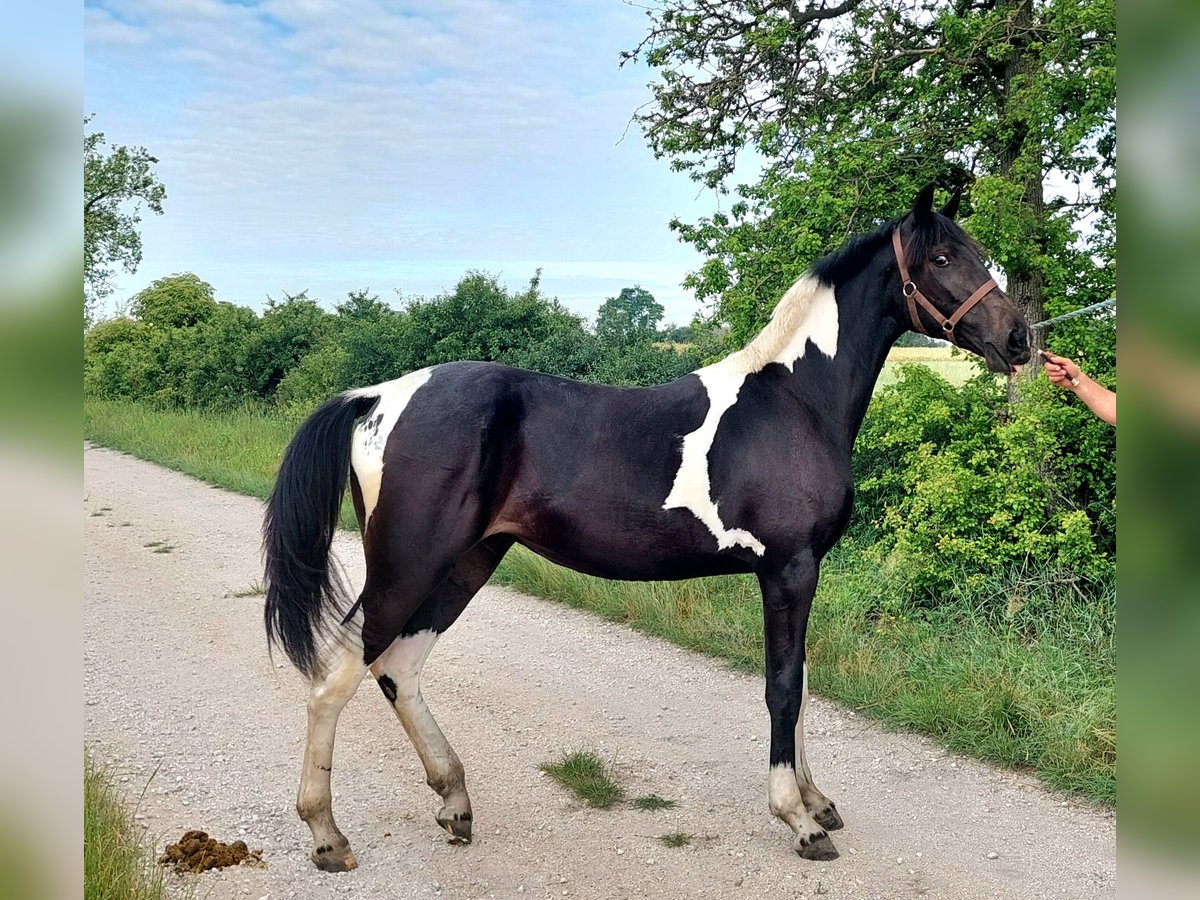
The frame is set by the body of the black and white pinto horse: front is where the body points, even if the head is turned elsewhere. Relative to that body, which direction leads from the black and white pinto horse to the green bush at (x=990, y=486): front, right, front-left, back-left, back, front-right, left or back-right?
front-left

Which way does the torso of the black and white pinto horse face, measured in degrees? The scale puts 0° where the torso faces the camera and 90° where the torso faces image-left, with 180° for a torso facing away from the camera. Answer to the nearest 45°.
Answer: approximately 270°

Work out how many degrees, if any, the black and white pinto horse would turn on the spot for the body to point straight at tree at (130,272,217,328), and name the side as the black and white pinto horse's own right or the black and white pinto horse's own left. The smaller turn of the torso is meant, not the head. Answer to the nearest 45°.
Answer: approximately 135° to the black and white pinto horse's own left

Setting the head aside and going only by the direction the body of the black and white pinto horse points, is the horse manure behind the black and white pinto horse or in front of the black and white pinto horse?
behind

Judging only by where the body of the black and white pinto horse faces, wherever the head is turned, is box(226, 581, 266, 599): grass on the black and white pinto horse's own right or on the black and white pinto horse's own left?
on the black and white pinto horse's own left

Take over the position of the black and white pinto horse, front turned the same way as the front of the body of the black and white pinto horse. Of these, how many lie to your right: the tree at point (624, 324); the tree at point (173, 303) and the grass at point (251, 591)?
0

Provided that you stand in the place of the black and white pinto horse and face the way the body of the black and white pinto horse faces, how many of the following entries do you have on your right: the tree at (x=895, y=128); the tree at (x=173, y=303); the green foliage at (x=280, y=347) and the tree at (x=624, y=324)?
0

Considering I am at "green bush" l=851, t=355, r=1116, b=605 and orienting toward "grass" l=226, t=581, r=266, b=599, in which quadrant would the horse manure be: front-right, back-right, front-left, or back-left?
front-left

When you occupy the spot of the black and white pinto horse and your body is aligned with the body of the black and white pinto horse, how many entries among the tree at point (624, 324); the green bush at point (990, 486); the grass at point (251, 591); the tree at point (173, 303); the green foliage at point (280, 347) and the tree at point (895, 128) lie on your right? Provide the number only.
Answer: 0

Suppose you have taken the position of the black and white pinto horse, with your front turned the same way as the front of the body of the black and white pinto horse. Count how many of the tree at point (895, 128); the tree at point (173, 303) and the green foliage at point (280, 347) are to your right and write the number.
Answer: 0

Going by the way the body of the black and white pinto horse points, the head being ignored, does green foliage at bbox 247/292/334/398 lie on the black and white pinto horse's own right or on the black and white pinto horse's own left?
on the black and white pinto horse's own left

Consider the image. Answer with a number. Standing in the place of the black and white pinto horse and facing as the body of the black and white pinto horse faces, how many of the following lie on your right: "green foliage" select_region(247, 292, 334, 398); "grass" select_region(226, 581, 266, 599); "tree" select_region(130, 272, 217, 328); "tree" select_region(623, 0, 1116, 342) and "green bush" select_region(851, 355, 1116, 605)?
0

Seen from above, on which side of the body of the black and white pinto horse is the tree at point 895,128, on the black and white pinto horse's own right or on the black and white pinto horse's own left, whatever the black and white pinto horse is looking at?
on the black and white pinto horse's own left

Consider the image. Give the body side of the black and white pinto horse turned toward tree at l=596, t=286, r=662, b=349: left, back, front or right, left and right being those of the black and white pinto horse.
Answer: left
